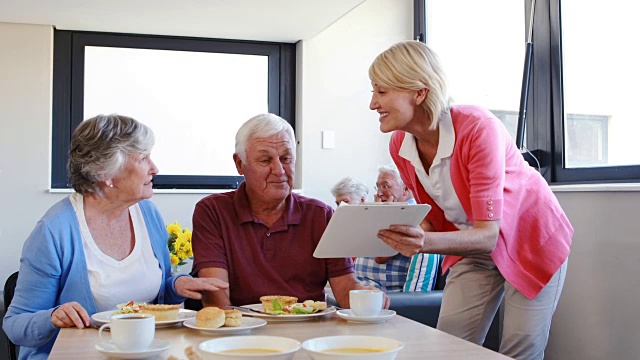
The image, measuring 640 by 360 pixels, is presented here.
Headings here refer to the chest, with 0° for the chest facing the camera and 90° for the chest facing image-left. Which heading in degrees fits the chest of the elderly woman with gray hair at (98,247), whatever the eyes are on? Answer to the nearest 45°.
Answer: approximately 315°

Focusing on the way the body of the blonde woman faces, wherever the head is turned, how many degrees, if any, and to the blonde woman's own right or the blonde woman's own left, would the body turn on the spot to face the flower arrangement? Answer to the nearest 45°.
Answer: approximately 90° to the blonde woman's own right

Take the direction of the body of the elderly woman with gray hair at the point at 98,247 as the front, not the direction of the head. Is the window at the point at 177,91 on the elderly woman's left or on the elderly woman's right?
on the elderly woman's left

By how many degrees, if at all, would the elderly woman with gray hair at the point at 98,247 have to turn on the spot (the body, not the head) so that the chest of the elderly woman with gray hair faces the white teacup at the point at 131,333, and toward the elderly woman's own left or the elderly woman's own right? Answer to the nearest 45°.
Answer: approximately 45° to the elderly woman's own right

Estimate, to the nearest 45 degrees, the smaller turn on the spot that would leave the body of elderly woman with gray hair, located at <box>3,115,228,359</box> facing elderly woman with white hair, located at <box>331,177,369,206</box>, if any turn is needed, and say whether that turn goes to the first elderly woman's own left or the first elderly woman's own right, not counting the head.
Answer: approximately 90° to the first elderly woman's own left

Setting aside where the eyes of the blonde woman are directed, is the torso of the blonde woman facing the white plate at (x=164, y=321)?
yes

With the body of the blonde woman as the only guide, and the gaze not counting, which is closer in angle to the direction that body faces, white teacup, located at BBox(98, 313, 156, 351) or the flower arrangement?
the white teacup

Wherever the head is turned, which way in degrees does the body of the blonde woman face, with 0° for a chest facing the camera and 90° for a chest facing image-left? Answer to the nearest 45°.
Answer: approximately 45°

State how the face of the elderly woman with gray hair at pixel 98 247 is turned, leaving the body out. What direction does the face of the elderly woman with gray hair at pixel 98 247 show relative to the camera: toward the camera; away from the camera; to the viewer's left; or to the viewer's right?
to the viewer's right

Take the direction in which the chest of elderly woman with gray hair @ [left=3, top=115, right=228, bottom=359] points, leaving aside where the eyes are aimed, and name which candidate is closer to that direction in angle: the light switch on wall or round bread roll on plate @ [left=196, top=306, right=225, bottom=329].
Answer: the round bread roll on plate

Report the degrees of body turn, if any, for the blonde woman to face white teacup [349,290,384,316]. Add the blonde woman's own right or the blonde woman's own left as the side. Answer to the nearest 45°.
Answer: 0° — they already face it

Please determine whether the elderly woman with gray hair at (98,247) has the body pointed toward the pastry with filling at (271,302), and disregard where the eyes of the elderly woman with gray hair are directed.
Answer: yes
